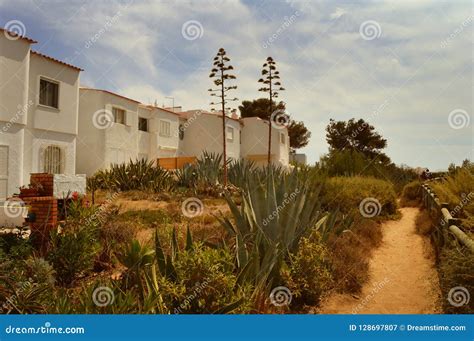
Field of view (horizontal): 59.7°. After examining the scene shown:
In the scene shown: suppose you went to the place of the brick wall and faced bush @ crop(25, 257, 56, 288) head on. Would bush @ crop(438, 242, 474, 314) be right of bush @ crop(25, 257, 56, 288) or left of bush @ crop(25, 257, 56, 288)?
left

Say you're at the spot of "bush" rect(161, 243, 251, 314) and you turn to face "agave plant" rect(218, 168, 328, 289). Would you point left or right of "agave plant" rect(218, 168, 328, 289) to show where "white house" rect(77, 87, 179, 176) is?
left

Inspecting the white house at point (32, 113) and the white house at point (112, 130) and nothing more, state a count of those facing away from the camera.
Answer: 0

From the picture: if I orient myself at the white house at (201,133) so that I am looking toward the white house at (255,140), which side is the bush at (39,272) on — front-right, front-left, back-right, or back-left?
back-right

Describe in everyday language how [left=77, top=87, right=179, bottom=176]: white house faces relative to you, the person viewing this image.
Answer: facing the viewer and to the right of the viewer

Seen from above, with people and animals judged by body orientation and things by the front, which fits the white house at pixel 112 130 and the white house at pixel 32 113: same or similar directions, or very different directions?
same or similar directions

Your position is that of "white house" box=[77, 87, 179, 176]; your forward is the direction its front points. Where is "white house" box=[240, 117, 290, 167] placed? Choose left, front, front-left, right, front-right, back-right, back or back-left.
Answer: left

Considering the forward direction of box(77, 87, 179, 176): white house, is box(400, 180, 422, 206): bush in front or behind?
in front

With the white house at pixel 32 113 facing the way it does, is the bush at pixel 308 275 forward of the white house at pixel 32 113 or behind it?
forward

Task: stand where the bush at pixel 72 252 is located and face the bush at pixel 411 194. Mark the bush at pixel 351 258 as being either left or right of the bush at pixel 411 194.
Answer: right

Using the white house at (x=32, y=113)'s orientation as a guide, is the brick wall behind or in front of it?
in front

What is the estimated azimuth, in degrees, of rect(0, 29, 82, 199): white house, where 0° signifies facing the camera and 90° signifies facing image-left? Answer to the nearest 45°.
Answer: approximately 315°

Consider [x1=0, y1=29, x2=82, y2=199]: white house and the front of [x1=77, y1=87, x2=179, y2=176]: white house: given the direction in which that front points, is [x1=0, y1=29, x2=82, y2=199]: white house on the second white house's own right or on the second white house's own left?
on the second white house's own right

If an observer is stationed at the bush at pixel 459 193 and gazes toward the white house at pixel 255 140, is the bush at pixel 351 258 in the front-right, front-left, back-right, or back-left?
back-left

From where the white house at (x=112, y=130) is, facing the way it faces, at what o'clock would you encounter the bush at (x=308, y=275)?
The bush is roughly at 1 o'clock from the white house.
